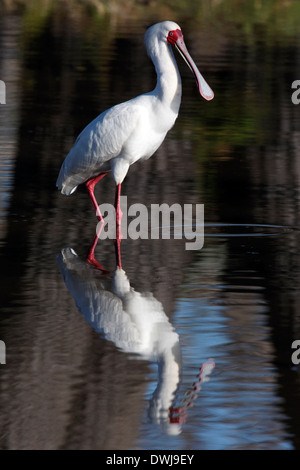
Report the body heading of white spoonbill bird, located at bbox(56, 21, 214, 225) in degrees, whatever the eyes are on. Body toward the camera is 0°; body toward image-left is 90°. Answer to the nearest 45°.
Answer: approximately 270°
